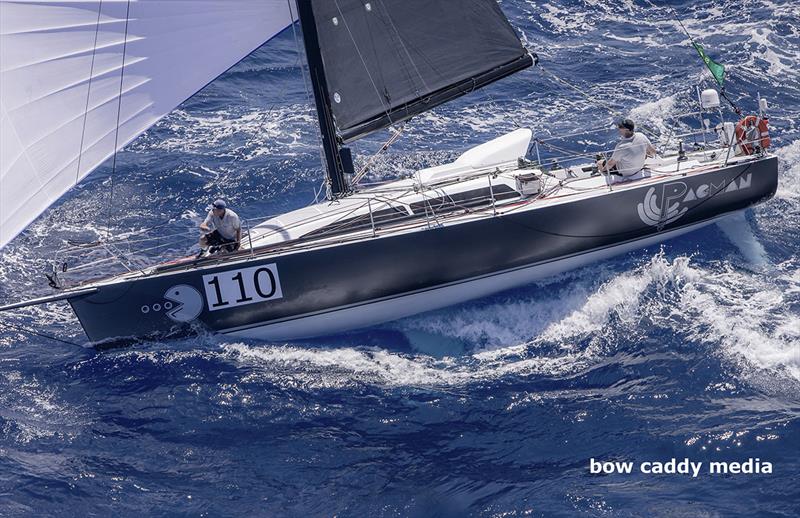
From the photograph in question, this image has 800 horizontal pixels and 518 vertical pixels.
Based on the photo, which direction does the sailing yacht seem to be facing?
to the viewer's left

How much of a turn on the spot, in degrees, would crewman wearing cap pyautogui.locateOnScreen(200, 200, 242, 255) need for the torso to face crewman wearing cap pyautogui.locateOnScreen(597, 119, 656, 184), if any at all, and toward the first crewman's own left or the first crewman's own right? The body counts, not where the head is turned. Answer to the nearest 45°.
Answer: approximately 135° to the first crewman's own left

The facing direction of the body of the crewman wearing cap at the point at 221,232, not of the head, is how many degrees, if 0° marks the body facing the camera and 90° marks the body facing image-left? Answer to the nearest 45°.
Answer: approximately 45°

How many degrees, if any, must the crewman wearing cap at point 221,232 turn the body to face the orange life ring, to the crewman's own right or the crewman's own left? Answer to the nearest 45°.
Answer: approximately 135° to the crewman's own left
